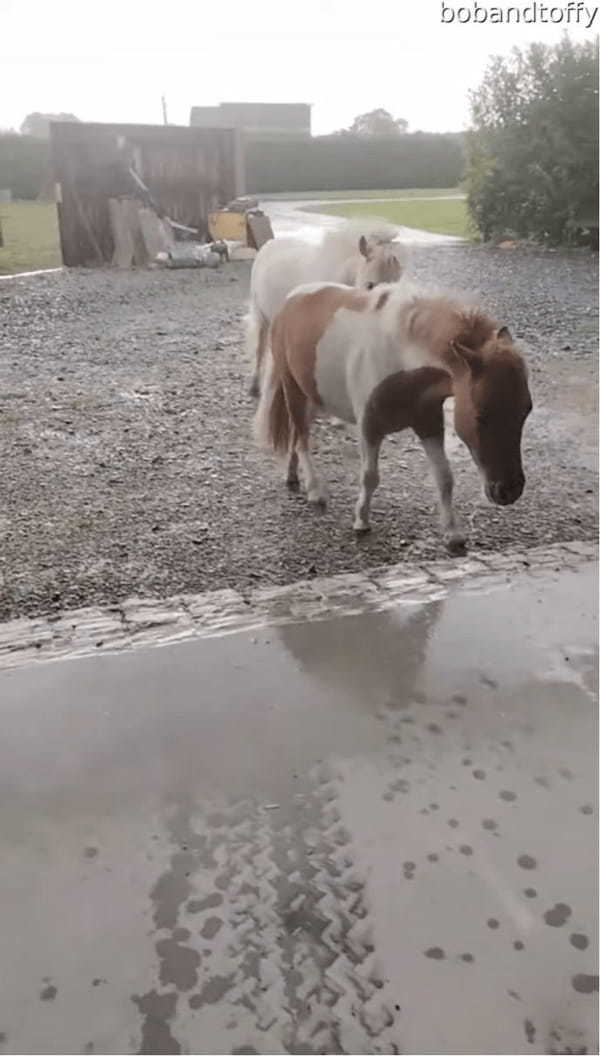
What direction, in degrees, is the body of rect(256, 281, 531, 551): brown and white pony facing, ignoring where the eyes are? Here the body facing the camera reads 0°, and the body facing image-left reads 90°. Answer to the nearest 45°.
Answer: approximately 315°

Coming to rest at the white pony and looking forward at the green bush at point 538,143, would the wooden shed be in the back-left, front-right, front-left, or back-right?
front-left

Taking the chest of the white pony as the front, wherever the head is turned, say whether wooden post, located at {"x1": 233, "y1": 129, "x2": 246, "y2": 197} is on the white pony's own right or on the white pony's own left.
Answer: on the white pony's own left

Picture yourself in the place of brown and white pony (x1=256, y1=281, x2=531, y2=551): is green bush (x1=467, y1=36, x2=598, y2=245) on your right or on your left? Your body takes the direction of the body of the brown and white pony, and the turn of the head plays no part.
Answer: on your left

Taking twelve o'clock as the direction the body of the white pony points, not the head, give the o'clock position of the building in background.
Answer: The building in background is roughly at 9 o'clock from the white pony.

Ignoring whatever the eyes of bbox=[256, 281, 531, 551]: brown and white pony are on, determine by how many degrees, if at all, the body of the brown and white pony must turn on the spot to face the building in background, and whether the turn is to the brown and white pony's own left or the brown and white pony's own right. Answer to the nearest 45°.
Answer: approximately 135° to the brown and white pony's own left

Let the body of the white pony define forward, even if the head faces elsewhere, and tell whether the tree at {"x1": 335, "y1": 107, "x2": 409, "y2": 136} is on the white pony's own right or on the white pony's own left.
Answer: on the white pony's own left

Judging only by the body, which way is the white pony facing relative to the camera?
to the viewer's right

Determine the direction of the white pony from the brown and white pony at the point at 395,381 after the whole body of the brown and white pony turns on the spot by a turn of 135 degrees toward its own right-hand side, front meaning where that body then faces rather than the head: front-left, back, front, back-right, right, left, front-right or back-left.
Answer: right

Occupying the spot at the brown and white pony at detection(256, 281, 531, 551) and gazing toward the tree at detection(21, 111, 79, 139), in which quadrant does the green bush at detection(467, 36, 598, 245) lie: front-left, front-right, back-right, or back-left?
front-right

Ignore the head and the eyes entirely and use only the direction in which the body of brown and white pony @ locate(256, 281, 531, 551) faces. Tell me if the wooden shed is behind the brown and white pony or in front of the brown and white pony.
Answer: behind

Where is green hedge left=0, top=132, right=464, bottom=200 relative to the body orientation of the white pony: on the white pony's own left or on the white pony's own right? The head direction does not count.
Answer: on the white pony's own left

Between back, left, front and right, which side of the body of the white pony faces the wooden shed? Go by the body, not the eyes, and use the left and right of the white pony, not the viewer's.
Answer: left

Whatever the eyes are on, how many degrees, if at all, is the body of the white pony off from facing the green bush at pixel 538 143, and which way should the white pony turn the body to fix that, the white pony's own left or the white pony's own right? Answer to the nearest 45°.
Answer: approximately 90° to the white pony's own left

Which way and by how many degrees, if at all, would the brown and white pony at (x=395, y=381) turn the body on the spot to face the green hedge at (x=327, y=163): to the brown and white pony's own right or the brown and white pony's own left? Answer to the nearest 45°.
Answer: approximately 135° to the brown and white pony's own left
